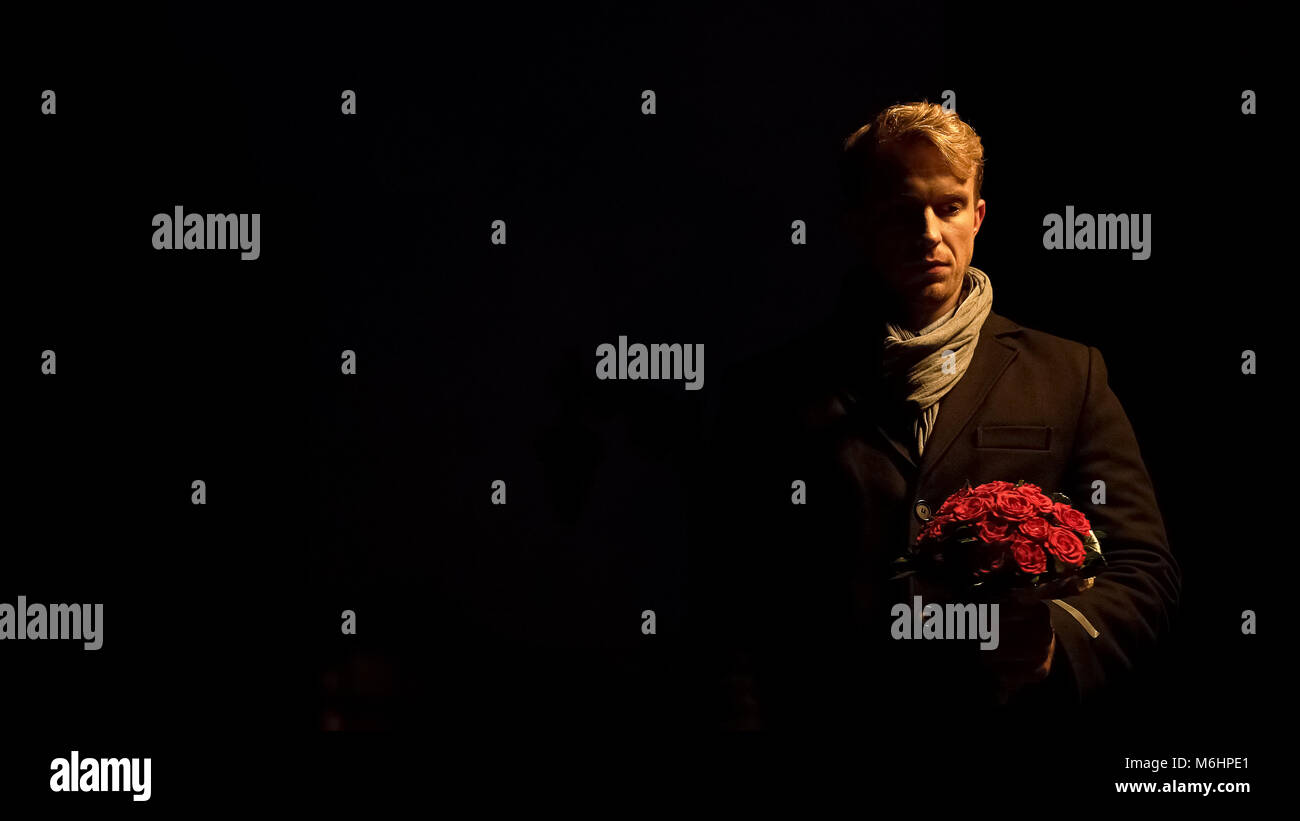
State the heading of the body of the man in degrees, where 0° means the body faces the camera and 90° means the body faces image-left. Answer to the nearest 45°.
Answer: approximately 0°
